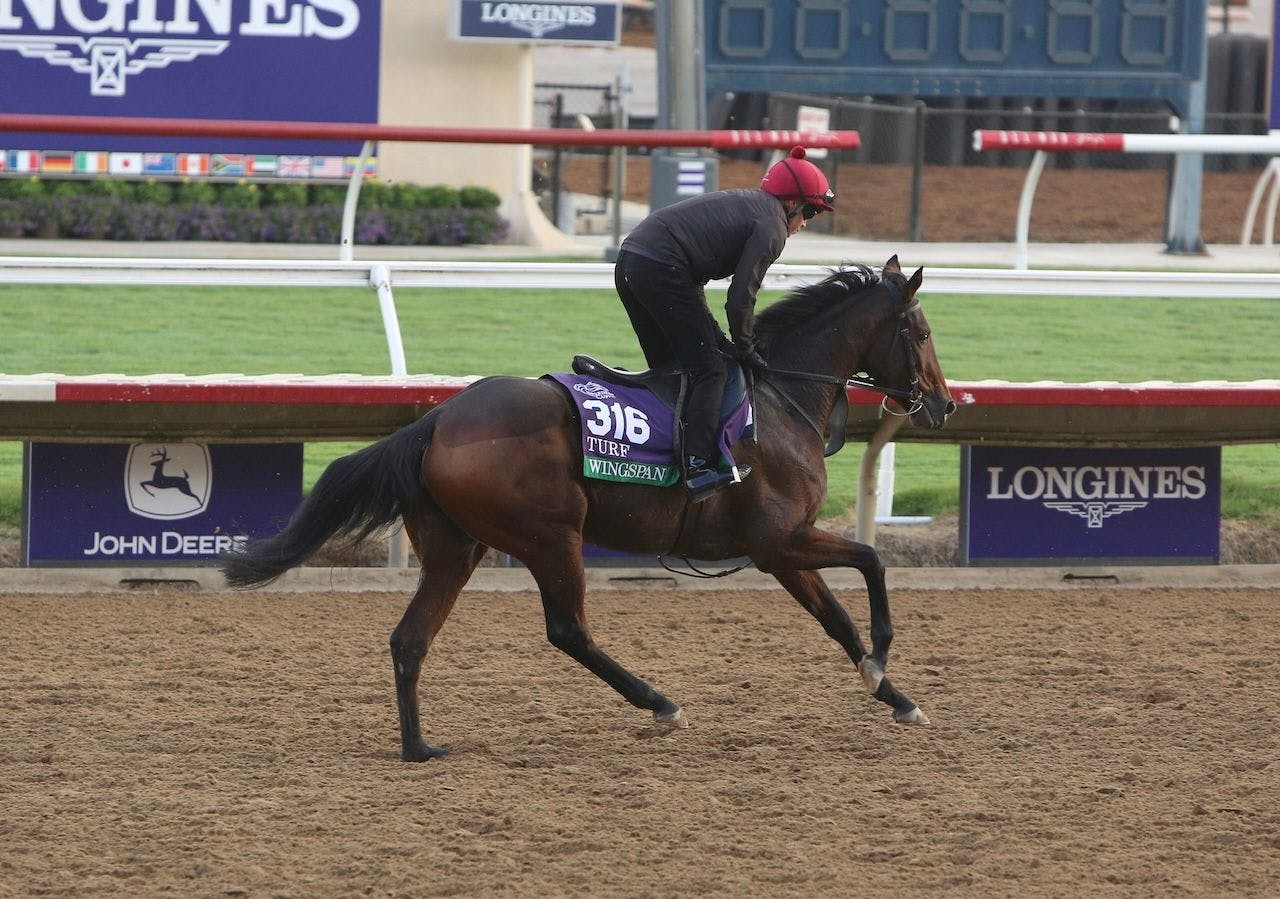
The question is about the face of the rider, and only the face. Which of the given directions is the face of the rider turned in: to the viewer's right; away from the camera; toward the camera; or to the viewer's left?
to the viewer's right

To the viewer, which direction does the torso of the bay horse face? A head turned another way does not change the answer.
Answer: to the viewer's right

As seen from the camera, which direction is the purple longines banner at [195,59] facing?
toward the camera

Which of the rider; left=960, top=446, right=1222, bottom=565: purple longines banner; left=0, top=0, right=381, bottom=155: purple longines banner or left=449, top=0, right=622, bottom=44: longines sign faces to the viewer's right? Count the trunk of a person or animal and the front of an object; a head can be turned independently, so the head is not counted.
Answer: the rider

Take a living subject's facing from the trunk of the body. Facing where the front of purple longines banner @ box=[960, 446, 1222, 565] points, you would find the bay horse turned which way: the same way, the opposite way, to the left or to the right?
to the left

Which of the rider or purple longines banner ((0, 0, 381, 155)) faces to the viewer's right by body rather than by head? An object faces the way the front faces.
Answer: the rider

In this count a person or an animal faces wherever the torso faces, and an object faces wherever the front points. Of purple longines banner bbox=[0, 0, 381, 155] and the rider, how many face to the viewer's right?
1

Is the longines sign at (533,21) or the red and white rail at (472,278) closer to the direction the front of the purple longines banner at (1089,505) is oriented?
the red and white rail

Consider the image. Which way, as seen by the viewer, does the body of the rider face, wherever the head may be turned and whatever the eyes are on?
to the viewer's right

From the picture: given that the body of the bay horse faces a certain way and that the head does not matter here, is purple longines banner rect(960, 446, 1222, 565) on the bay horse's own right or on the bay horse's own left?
on the bay horse's own left

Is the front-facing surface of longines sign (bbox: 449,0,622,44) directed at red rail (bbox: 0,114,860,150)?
yes

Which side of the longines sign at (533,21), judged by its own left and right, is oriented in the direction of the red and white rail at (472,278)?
front

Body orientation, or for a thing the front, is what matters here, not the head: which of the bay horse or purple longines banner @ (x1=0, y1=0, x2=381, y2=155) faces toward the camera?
the purple longines banner

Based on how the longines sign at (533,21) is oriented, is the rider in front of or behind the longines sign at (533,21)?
in front
